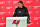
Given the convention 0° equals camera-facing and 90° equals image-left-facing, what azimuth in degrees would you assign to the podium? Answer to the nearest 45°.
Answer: approximately 0°
